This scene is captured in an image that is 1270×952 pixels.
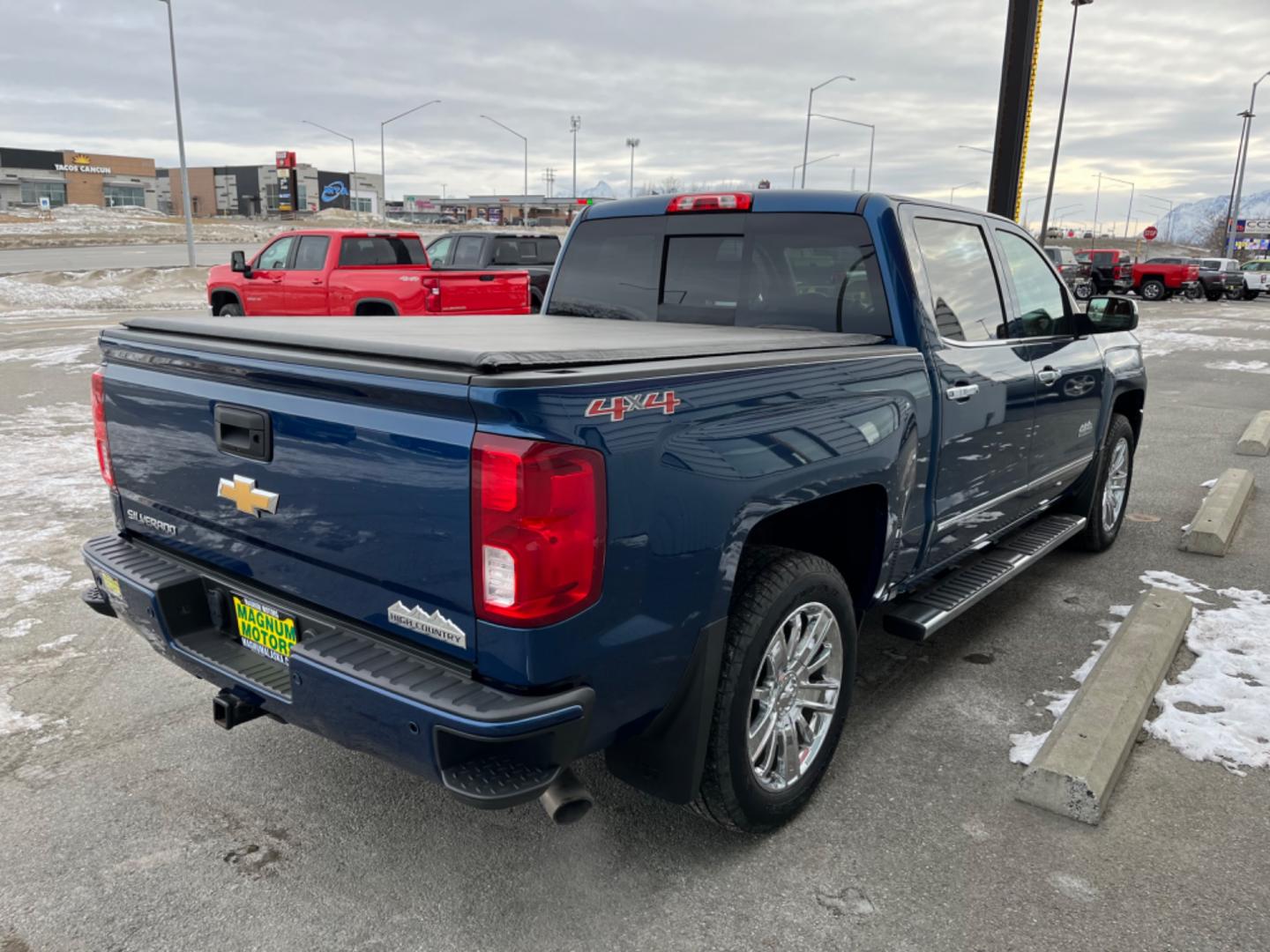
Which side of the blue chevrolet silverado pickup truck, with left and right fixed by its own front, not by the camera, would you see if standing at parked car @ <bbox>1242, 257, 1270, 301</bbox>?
front

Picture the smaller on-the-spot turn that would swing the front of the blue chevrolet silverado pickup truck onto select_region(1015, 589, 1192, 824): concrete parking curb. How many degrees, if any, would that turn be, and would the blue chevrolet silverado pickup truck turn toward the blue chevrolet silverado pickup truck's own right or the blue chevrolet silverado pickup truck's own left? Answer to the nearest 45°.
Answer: approximately 45° to the blue chevrolet silverado pickup truck's own right

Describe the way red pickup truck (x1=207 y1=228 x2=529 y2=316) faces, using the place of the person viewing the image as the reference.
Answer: facing away from the viewer and to the left of the viewer

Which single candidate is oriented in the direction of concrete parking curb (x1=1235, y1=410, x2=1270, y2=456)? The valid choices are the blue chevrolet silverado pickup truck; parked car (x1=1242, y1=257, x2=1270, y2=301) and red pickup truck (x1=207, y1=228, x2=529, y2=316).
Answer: the blue chevrolet silverado pickup truck

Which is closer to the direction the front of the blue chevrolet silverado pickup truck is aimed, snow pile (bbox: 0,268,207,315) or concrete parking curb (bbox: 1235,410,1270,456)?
the concrete parking curb

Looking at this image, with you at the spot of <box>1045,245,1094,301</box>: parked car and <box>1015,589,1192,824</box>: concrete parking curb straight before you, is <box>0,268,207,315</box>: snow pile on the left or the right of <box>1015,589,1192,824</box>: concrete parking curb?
right

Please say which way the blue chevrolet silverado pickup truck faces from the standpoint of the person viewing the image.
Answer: facing away from the viewer and to the right of the viewer

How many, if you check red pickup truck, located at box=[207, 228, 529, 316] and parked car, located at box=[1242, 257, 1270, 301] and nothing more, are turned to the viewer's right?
0

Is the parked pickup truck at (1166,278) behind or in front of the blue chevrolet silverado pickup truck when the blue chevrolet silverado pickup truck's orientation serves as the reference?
in front

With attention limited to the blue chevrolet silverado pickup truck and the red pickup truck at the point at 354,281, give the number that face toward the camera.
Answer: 0

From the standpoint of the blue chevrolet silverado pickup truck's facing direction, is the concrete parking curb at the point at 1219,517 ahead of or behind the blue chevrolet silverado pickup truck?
ahead

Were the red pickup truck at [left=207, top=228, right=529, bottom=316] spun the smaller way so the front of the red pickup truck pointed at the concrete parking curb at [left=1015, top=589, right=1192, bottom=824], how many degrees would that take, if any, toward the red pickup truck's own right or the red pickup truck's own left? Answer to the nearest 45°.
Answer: approximately 135° to the red pickup truck's own left

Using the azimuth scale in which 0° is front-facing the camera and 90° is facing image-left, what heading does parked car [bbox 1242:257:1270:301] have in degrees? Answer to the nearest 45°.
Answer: approximately 135°
